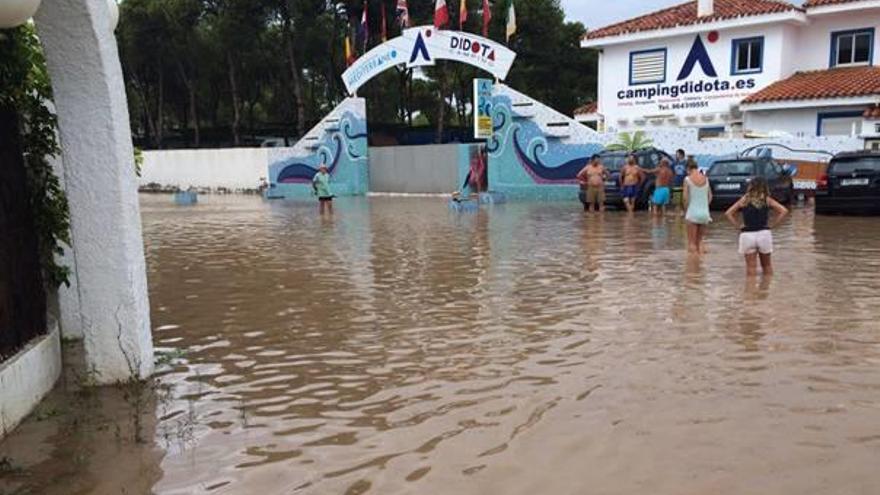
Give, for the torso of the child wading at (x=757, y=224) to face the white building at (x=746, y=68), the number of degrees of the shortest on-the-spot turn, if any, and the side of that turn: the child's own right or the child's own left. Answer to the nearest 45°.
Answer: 0° — they already face it

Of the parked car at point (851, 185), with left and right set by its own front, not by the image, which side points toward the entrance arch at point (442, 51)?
left

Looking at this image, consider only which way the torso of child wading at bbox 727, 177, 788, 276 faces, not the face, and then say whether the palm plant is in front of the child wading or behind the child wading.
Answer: in front

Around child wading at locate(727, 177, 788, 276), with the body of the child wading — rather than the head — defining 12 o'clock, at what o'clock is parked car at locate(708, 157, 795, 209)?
The parked car is roughly at 12 o'clock from the child wading.

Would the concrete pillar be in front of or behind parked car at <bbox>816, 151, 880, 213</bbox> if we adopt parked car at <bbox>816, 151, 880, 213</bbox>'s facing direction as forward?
behind

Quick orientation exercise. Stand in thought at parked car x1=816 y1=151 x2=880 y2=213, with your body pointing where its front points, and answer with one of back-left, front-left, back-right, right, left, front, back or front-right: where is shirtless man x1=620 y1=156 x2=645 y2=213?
left

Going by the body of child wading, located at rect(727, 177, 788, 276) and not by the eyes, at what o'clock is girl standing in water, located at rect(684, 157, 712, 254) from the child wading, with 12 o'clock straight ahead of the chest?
The girl standing in water is roughly at 11 o'clock from the child wading.

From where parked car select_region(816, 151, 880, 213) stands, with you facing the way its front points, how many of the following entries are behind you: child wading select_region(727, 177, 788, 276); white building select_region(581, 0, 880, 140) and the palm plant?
1

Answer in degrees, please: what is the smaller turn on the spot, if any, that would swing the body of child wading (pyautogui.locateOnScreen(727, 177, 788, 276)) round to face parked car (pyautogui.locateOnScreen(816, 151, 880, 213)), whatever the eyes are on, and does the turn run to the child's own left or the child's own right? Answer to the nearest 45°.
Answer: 0° — they already face it

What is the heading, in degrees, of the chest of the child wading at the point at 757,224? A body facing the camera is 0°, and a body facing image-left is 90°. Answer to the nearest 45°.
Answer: approximately 180°

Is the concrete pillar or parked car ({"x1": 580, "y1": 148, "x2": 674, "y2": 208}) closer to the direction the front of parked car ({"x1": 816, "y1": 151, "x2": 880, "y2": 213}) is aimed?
the parked car

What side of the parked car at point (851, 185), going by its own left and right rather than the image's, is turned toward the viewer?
back

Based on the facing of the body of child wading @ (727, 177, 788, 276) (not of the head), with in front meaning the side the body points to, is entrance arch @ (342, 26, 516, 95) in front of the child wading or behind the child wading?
in front
